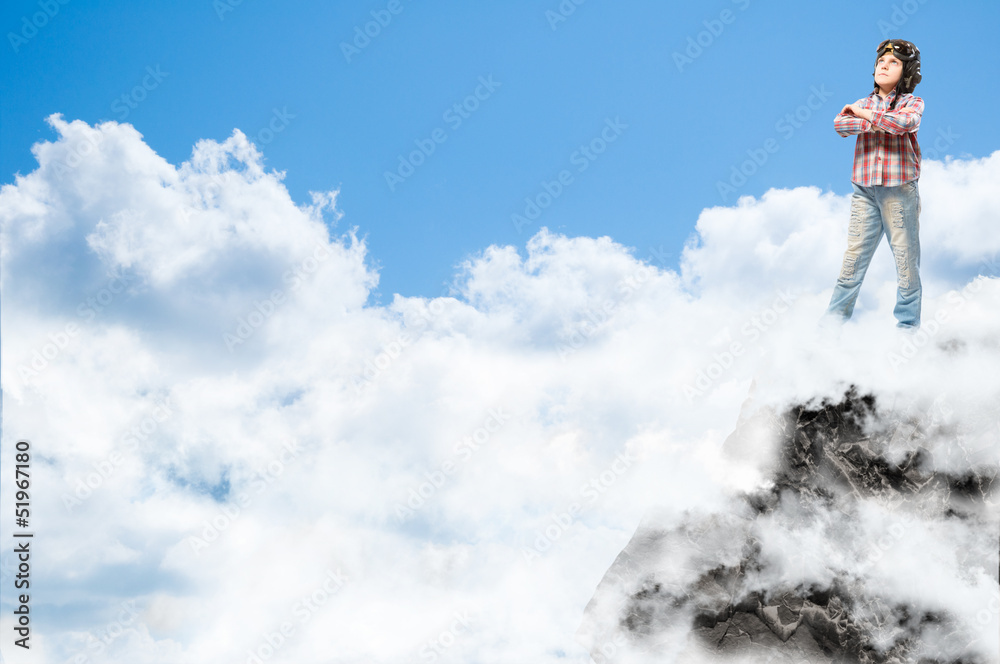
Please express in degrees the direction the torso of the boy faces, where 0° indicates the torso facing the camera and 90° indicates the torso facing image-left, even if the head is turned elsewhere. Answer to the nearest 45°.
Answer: approximately 45°
